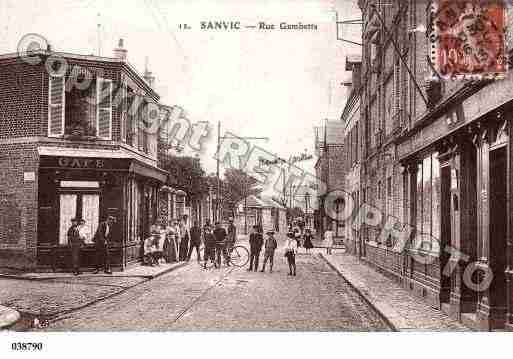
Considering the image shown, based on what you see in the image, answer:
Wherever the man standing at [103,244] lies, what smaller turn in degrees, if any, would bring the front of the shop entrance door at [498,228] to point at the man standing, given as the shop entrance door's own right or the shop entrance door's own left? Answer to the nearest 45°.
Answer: approximately 45° to the shop entrance door's own right

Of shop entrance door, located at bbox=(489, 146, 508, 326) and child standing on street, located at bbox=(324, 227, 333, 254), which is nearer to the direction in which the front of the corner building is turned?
the shop entrance door

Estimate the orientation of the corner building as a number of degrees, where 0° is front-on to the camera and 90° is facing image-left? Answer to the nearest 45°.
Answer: approximately 0°

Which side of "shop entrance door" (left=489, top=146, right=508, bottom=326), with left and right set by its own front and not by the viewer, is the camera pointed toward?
left

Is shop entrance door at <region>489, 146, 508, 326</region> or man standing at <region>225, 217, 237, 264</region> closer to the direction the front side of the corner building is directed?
the shop entrance door
